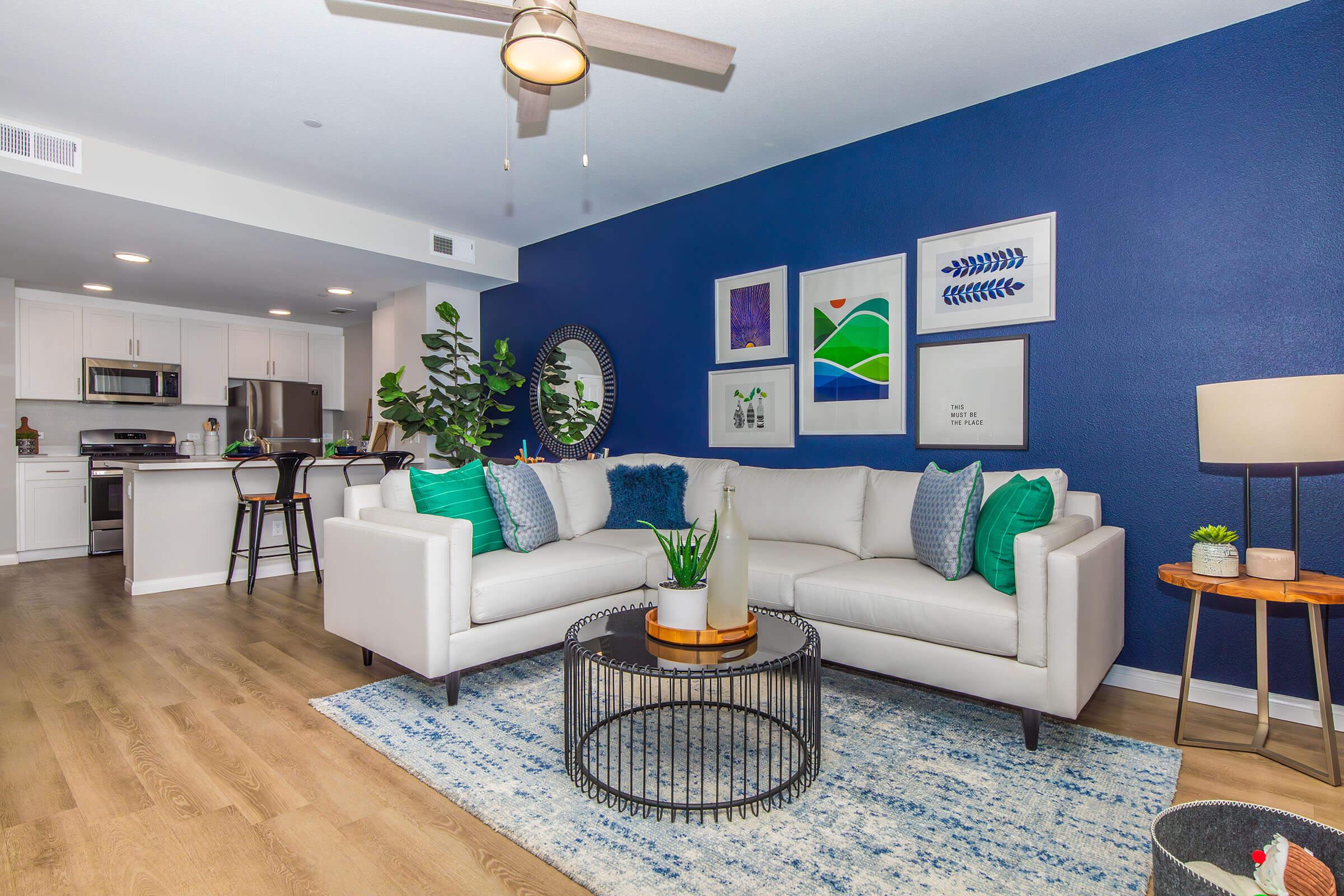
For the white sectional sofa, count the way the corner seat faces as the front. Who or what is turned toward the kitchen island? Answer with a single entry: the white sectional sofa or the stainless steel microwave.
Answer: the stainless steel microwave

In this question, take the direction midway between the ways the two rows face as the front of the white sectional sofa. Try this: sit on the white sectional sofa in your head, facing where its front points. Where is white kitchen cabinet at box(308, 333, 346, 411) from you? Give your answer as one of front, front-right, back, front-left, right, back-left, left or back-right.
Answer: back-right

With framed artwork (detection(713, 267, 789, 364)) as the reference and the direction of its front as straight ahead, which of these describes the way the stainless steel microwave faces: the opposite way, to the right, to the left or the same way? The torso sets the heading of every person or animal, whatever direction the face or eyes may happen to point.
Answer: to the left

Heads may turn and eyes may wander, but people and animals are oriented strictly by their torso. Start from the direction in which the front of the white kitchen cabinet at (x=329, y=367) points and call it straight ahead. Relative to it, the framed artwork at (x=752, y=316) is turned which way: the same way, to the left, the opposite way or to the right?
to the right

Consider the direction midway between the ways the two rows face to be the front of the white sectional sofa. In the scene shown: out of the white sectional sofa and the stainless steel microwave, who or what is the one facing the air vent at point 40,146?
the stainless steel microwave

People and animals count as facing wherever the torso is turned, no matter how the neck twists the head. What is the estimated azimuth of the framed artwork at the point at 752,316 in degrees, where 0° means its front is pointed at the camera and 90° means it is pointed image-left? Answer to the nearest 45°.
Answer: approximately 45°

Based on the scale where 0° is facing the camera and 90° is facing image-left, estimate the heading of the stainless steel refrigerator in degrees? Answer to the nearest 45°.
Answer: approximately 0°

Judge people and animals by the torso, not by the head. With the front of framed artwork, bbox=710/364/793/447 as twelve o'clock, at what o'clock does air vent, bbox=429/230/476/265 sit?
The air vent is roughly at 2 o'clock from the framed artwork.

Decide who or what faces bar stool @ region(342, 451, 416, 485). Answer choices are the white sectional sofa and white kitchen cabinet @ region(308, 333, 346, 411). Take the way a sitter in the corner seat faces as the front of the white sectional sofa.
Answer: the white kitchen cabinet

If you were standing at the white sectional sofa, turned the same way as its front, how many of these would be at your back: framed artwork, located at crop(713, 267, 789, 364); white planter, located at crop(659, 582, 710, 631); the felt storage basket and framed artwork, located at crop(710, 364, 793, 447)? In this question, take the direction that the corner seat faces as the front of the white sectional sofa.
2

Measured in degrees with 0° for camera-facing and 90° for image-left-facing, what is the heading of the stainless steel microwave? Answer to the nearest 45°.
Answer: approximately 0°

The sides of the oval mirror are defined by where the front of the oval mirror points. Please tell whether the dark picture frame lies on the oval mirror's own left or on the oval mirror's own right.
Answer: on the oval mirror's own left

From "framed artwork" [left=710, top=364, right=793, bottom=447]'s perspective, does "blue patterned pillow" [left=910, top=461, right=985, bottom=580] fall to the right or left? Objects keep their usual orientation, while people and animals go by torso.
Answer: on its left
